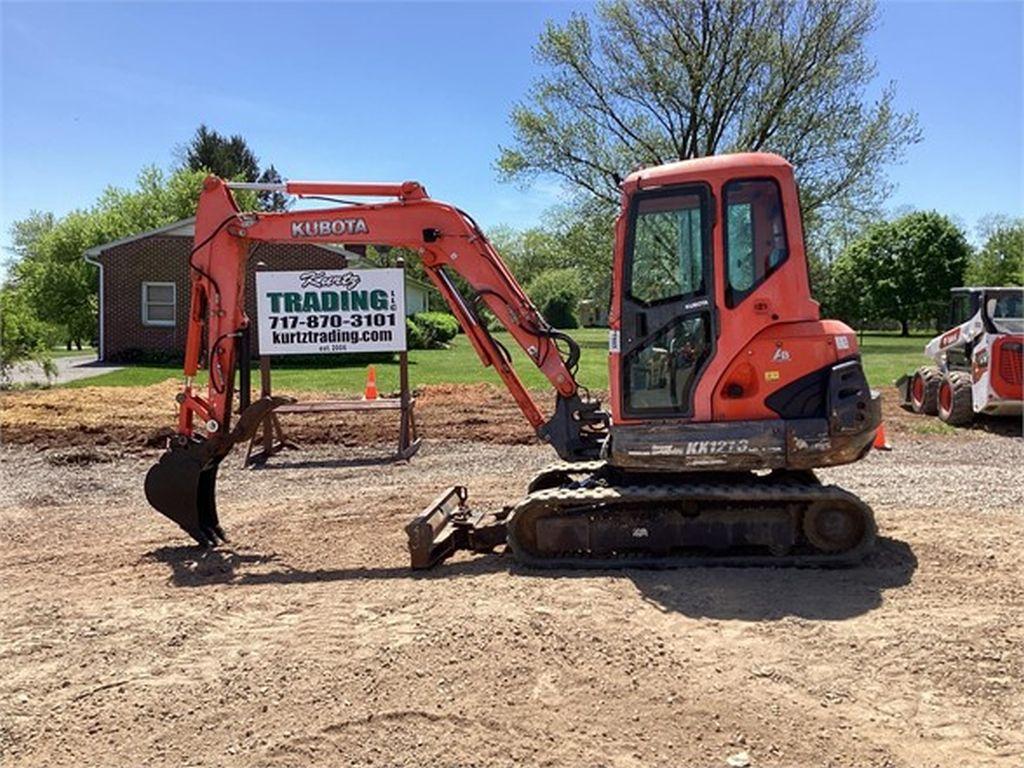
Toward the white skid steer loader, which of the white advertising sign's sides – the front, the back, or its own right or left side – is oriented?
left

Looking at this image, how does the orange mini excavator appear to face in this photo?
to the viewer's left

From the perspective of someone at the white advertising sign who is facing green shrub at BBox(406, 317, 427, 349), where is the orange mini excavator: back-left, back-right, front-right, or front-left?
back-right

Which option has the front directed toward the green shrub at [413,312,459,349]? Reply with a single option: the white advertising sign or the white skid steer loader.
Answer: the white skid steer loader

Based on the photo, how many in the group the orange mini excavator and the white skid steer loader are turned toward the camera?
0

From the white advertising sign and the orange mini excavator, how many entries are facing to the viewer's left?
1

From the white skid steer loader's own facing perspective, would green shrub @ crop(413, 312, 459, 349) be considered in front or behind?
in front

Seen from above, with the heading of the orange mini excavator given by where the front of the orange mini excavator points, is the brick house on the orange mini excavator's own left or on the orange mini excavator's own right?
on the orange mini excavator's own right

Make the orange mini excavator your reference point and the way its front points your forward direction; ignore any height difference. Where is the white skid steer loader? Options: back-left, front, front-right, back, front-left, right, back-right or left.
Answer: back-right

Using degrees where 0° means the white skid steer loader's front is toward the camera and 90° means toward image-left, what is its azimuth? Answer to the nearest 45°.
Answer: approximately 135°

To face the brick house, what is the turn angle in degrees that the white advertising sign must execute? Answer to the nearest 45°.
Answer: approximately 180°
